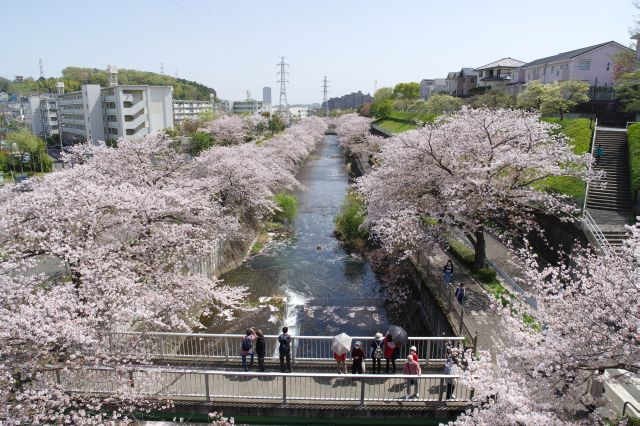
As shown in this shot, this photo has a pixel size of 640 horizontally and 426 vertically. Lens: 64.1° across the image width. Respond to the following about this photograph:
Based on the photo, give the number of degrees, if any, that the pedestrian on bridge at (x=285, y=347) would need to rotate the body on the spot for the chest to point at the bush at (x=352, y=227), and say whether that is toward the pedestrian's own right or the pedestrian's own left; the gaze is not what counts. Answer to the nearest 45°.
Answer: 0° — they already face it

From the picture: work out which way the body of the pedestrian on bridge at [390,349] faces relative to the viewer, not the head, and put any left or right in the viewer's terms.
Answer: facing away from the viewer

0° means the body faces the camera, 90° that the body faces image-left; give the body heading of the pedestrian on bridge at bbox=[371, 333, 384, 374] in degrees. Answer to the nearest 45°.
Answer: approximately 180°

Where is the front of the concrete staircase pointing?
toward the camera

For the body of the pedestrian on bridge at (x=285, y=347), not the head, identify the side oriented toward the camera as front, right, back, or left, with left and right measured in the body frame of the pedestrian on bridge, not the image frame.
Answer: back

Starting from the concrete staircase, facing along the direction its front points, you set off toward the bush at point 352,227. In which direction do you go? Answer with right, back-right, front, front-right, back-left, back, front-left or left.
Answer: right

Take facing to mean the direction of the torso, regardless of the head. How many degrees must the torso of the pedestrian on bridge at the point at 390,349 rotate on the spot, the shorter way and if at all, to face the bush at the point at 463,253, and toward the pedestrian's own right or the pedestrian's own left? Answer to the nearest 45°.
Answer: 0° — they already face it

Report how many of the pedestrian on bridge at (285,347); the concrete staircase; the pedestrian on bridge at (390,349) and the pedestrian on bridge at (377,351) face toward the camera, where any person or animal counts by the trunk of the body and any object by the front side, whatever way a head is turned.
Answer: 1

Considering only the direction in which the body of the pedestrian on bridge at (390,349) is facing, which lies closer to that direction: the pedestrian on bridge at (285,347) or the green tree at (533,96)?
the green tree

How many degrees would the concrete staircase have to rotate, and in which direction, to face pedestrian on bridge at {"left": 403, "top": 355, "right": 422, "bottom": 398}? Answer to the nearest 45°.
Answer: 0° — it already faces them

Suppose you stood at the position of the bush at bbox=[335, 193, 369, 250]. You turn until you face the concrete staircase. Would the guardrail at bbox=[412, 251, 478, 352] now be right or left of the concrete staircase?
right
